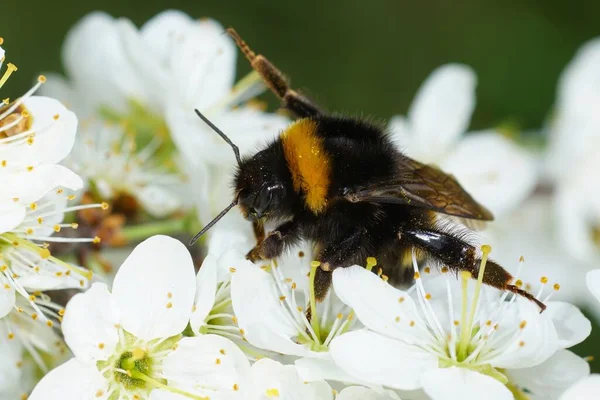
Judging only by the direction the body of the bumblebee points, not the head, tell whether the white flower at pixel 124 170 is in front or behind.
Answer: in front

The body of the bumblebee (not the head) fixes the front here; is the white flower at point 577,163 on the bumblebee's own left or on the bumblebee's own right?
on the bumblebee's own right

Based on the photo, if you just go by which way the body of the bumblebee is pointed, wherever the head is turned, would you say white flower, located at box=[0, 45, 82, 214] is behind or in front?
in front

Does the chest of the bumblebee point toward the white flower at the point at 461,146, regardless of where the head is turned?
no

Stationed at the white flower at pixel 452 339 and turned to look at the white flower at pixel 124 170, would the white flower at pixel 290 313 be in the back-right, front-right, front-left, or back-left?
front-left

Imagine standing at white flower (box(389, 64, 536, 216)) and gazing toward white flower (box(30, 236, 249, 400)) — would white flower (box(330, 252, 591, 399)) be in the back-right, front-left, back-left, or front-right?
front-left

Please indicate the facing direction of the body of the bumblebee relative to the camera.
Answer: to the viewer's left
